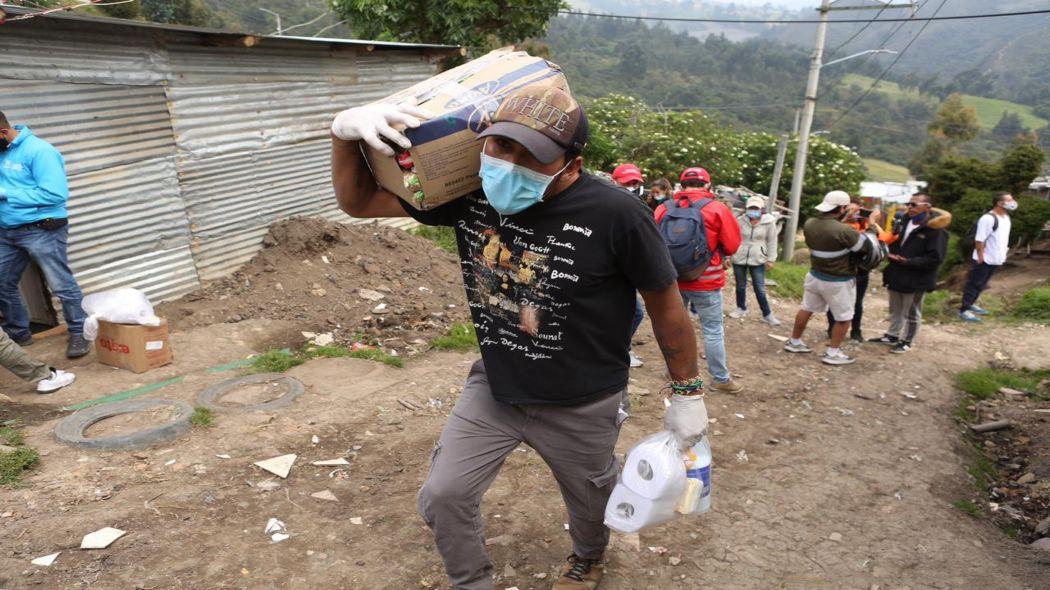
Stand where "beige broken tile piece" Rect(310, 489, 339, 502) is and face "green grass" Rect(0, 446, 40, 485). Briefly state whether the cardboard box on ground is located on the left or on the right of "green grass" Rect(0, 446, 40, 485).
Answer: right

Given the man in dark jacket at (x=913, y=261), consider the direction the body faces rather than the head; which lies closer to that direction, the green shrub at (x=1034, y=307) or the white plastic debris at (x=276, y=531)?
the white plastic debris

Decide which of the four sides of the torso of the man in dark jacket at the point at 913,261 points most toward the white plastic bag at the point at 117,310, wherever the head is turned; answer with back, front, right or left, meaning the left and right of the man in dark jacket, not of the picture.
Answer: front

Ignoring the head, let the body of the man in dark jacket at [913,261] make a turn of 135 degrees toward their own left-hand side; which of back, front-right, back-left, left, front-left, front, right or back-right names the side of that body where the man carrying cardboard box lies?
right

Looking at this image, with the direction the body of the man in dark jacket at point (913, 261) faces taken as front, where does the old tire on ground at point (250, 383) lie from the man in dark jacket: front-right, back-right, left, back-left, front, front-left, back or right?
front

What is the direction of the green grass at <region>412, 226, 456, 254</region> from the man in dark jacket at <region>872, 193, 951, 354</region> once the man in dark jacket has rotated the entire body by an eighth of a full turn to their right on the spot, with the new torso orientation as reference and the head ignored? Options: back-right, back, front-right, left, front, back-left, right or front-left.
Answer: front

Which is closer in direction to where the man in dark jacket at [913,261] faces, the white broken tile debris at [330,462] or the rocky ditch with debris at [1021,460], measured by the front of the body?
the white broken tile debris

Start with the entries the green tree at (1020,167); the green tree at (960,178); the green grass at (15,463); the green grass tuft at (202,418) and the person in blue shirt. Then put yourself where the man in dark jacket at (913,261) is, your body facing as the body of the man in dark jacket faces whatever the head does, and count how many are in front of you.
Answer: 3

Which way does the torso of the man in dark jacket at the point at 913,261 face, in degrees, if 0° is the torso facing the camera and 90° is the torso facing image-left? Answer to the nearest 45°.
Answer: approximately 45°

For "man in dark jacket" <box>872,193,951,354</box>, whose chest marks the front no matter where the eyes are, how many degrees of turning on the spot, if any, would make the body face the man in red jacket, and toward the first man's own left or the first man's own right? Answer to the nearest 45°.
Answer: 0° — they already face them

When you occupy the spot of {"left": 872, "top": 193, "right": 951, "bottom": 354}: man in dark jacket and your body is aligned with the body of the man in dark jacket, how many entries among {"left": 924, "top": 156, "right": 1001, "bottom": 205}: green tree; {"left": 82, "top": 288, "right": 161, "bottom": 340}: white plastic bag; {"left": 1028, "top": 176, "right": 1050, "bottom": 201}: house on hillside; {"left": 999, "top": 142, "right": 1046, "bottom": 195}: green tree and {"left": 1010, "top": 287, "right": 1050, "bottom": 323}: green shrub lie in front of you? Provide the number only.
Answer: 1

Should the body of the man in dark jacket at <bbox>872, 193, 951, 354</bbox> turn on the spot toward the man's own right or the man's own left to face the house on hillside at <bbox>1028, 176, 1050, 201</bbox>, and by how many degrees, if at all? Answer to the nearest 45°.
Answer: approximately 135° to the man's own right

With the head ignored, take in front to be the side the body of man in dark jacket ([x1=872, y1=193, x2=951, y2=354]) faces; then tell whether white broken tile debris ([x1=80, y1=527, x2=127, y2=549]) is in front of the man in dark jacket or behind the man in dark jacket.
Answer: in front

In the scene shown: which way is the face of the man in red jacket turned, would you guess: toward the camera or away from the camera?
away from the camera

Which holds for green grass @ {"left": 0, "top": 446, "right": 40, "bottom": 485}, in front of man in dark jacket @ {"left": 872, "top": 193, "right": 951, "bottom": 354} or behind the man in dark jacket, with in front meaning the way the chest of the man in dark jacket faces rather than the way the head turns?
in front

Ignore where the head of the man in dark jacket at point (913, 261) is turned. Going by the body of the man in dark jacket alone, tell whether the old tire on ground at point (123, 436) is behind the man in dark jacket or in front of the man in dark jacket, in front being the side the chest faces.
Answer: in front

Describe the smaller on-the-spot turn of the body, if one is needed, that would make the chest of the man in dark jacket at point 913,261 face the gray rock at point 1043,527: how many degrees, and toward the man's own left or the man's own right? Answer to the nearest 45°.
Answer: approximately 45° to the man's own left

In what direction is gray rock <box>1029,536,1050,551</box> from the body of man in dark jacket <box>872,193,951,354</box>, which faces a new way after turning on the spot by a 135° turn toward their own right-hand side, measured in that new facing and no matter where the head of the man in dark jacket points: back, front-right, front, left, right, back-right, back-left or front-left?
back
